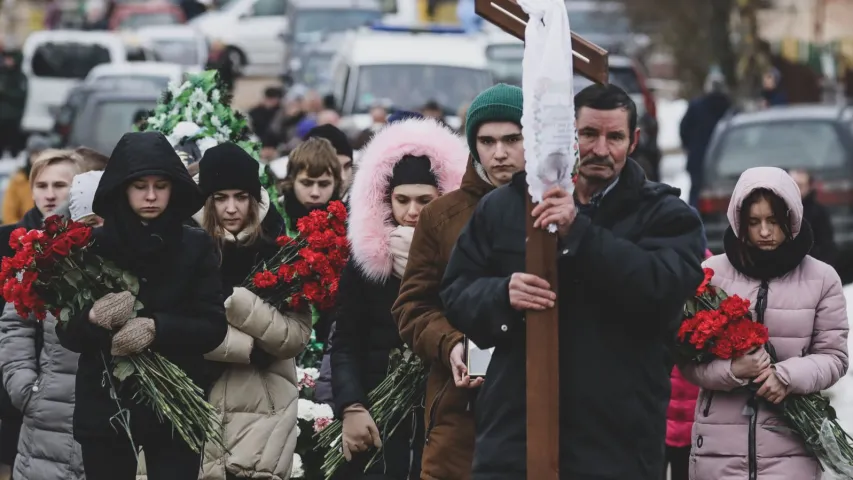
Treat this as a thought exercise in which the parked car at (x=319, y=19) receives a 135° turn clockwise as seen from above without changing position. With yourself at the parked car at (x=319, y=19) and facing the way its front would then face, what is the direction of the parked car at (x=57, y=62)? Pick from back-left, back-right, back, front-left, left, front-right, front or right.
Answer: front-left

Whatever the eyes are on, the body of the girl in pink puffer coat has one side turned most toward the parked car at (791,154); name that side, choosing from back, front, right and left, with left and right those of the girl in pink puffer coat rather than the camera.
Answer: back

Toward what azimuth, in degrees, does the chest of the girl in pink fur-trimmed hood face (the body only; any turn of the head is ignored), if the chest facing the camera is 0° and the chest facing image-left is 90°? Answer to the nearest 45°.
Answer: approximately 315°

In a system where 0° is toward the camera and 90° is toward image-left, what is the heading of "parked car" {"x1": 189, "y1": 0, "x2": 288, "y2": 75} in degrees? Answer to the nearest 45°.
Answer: approximately 45°

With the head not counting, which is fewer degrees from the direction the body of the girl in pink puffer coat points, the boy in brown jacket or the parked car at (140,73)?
the boy in brown jacket

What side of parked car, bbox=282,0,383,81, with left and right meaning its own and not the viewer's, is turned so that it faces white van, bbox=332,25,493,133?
front

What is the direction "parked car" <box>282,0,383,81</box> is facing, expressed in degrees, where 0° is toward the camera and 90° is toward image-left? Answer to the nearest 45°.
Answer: approximately 0°

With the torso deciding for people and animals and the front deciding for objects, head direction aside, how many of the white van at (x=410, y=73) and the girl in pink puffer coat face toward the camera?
2

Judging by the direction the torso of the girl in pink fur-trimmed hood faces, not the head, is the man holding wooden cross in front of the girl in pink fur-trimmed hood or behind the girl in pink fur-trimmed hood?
in front
